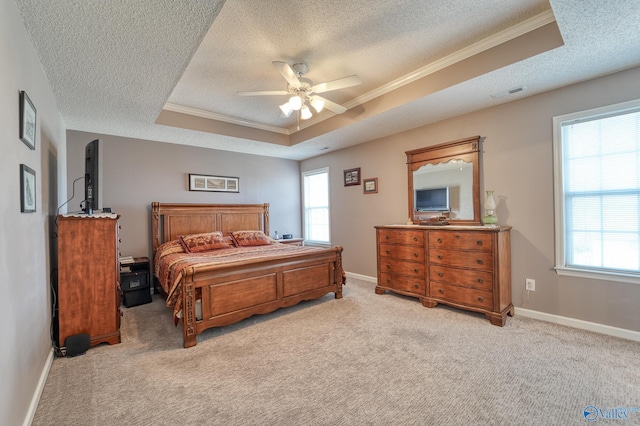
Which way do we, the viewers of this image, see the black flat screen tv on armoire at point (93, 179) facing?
facing to the right of the viewer

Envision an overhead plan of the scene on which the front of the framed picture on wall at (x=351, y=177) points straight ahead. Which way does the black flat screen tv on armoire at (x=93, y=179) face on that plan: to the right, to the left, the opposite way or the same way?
the opposite way

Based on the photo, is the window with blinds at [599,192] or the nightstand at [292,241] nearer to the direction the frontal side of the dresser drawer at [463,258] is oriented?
the nightstand

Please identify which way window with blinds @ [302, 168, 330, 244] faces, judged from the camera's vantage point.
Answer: facing the viewer and to the left of the viewer

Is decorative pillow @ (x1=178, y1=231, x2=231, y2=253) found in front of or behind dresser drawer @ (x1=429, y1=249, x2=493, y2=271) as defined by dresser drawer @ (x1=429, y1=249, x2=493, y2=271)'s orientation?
in front

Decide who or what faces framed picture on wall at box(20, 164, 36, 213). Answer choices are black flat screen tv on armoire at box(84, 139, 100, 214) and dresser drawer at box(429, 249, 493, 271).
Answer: the dresser drawer

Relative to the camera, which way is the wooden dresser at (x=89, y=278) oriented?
to the viewer's right

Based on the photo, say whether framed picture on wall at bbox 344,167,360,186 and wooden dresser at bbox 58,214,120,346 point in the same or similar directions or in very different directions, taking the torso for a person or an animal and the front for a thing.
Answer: very different directions

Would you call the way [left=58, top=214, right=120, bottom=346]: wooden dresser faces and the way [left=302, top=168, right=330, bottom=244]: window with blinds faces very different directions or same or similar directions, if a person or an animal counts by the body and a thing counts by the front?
very different directions

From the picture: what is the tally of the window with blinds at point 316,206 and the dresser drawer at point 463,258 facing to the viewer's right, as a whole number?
0

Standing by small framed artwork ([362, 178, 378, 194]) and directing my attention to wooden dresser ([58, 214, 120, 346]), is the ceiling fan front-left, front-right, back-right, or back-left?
front-left

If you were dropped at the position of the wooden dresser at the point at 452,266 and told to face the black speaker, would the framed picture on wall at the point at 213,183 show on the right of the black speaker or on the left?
right

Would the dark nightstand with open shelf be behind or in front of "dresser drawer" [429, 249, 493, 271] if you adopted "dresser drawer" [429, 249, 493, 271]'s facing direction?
in front

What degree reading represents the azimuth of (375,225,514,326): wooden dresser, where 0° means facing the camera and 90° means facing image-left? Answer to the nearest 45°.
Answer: approximately 45°

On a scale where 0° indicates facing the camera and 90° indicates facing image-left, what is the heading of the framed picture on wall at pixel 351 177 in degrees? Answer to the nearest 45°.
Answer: approximately 45°
